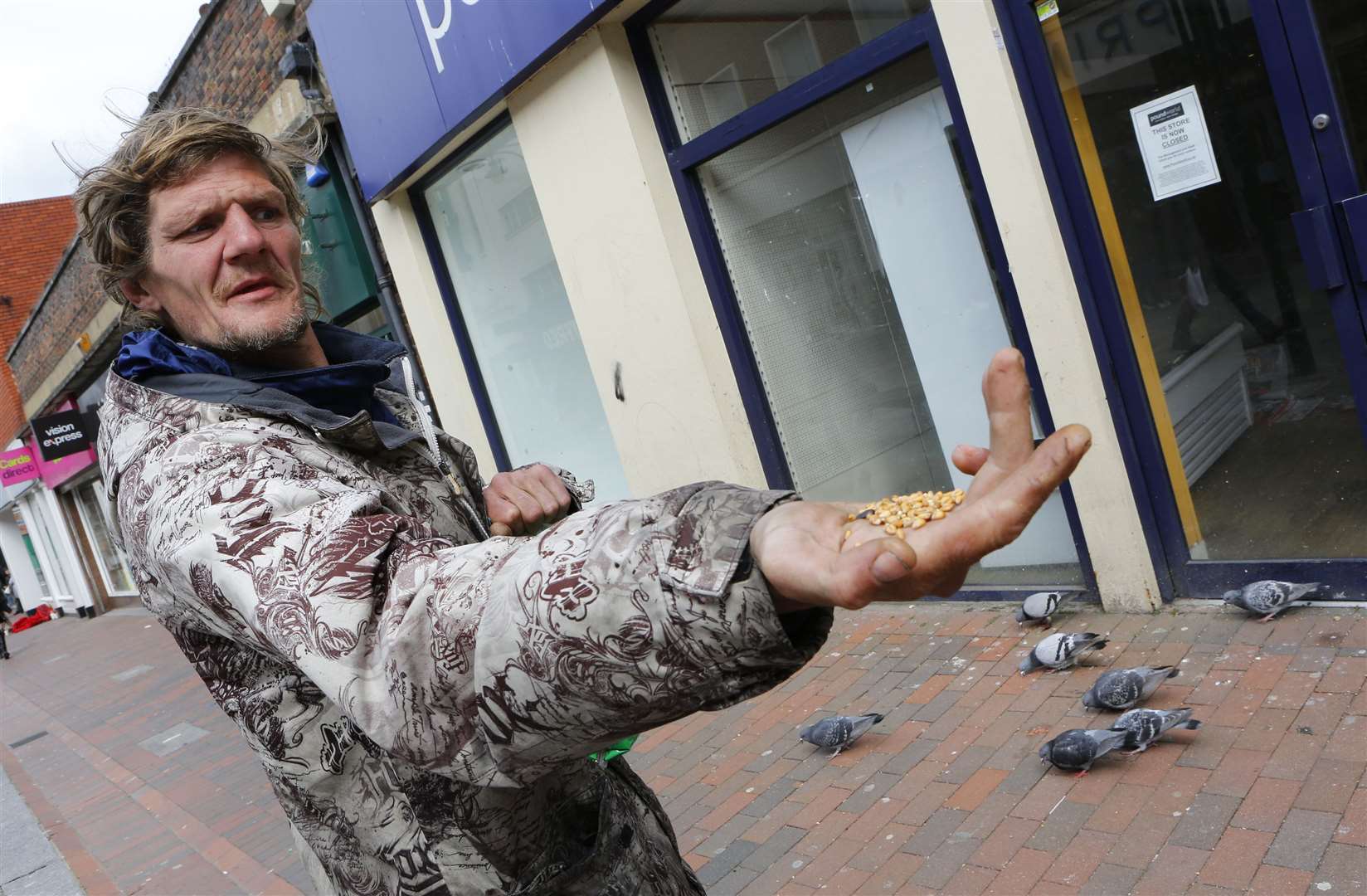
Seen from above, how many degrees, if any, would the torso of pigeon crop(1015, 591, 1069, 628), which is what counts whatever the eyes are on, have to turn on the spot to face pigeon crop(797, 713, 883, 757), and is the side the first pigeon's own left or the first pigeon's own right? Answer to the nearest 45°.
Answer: approximately 45° to the first pigeon's own left

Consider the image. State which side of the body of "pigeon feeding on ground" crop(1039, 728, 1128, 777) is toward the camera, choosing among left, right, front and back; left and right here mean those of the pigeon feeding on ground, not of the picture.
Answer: left

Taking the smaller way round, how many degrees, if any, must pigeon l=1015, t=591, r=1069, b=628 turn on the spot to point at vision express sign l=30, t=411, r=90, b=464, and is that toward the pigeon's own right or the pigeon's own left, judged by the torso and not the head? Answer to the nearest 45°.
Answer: approximately 45° to the pigeon's own right

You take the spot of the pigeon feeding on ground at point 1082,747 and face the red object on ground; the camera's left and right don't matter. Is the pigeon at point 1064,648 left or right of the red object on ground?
right

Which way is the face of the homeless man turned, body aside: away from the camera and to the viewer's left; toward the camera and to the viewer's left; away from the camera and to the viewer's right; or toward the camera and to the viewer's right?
toward the camera and to the viewer's right
